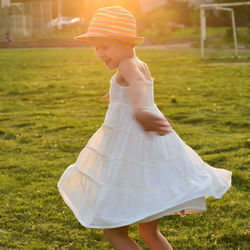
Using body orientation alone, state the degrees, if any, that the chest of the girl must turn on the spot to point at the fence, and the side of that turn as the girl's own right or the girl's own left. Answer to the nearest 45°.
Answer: approximately 90° to the girl's own right

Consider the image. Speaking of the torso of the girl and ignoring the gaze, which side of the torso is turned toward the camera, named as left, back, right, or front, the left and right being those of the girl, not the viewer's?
left
